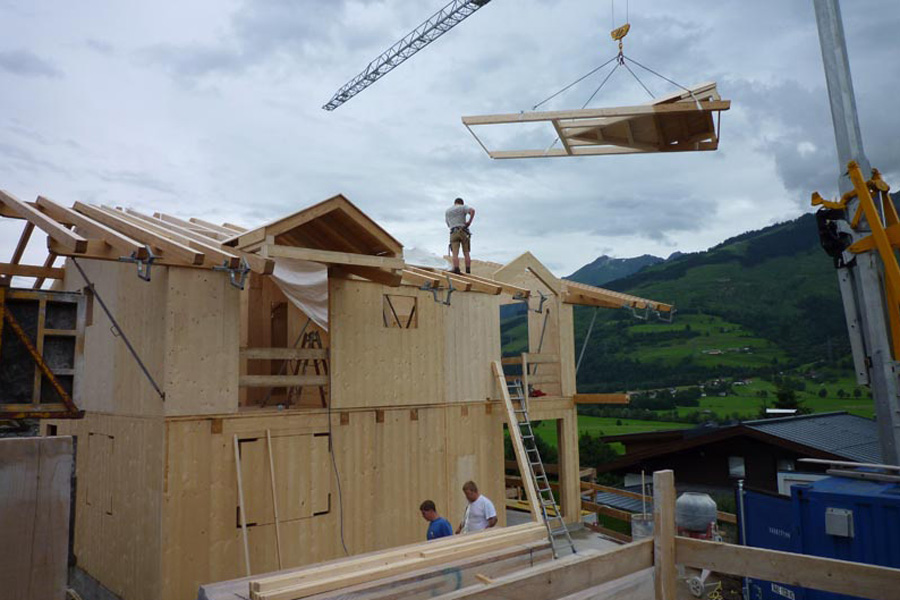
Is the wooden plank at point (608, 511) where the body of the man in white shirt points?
no

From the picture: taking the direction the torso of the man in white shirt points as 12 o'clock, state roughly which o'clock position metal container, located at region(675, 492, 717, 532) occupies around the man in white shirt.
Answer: The metal container is roughly at 6 o'clock from the man in white shirt.

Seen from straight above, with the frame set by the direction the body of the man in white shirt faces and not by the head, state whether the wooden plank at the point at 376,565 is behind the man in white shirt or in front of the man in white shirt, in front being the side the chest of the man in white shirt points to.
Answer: in front

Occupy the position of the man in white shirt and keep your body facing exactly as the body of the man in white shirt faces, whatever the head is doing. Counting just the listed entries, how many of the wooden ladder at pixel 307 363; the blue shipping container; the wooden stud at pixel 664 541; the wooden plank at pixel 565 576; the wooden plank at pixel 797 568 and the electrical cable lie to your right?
2

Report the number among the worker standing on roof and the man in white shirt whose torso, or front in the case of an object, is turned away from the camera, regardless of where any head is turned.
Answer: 1

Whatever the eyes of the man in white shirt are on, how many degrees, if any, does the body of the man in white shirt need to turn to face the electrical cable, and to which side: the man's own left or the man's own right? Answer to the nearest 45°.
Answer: approximately 90° to the man's own right

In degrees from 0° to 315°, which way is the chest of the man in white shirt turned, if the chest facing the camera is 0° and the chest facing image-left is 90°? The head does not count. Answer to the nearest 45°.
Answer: approximately 45°

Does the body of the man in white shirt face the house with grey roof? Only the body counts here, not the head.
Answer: no

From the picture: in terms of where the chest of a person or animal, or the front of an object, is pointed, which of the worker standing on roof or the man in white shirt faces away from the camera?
the worker standing on roof

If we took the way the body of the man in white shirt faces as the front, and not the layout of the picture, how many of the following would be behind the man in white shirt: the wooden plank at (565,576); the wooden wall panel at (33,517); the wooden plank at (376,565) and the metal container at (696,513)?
1

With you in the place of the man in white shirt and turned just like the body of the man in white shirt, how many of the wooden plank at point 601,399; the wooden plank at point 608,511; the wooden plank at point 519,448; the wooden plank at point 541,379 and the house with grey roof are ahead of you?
0

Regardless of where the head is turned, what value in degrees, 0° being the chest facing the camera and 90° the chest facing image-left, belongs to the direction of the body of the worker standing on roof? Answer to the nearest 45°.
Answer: approximately 180°
